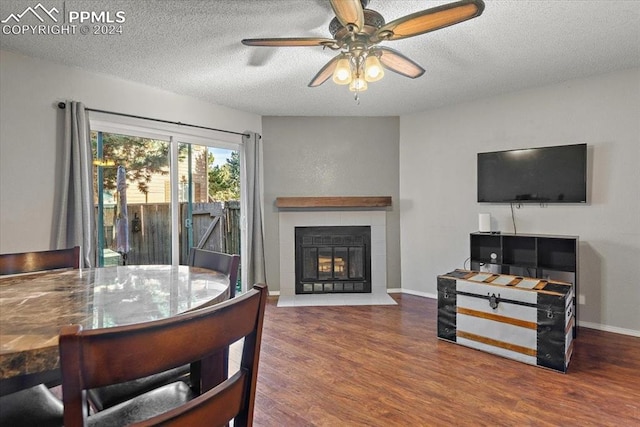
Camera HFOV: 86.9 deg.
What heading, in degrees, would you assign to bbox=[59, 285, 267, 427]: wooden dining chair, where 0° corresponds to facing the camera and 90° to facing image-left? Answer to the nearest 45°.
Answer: approximately 135°

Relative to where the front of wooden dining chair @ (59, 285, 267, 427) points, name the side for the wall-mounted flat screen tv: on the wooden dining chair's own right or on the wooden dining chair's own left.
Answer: on the wooden dining chair's own right

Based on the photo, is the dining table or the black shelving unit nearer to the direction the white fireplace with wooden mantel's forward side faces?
the dining table

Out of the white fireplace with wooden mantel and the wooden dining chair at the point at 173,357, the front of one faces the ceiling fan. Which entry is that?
the white fireplace with wooden mantel

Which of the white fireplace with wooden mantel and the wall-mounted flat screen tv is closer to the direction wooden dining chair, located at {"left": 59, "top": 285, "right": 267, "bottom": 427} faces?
the white fireplace with wooden mantel

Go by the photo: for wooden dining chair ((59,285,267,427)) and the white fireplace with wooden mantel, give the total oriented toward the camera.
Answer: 1

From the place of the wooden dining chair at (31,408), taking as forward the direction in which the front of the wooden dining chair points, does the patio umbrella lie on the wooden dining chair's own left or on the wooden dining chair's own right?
on the wooden dining chair's own left

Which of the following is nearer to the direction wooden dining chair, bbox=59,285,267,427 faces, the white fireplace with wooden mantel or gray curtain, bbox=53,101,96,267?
the gray curtain

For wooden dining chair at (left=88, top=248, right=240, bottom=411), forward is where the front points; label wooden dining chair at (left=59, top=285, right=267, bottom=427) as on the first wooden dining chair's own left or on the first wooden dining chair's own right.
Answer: on the first wooden dining chair's own left
